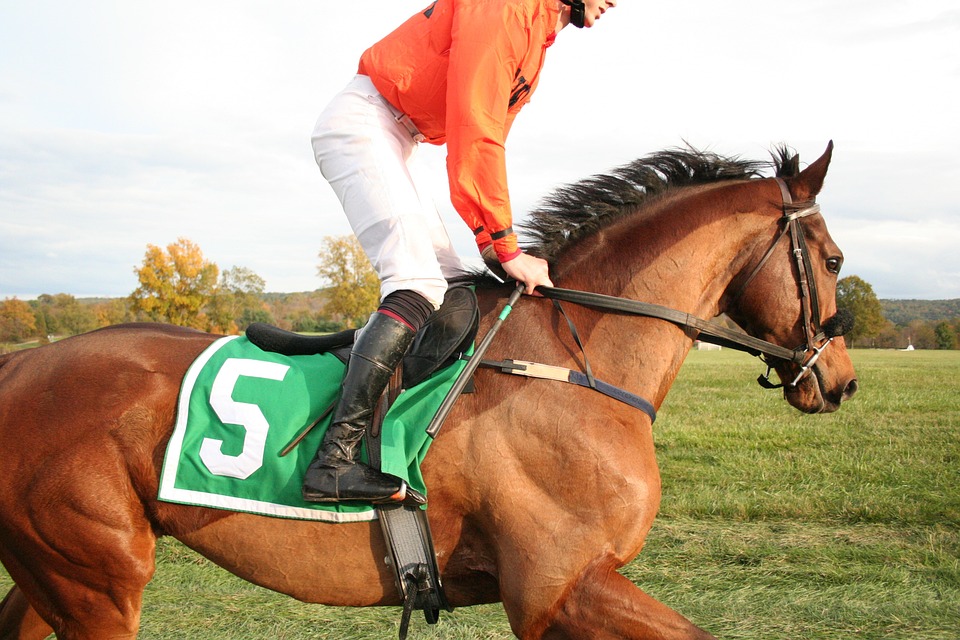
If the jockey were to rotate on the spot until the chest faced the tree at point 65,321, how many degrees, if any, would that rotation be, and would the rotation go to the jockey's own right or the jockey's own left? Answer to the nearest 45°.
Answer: approximately 135° to the jockey's own left

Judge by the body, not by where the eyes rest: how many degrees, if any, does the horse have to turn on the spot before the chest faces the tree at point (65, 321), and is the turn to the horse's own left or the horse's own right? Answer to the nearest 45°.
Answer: approximately 135° to the horse's own left

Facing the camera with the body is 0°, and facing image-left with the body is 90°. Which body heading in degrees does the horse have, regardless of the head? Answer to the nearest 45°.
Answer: approximately 270°

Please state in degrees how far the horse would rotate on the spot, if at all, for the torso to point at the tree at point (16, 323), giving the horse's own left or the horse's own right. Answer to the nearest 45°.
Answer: approximately 135° to the horse's own left

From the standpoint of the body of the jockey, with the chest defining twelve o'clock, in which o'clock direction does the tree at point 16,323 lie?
The tree is roughly at 8 o'clock from the jockey.

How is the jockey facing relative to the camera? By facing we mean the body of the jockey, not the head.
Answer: to the viewer's right
